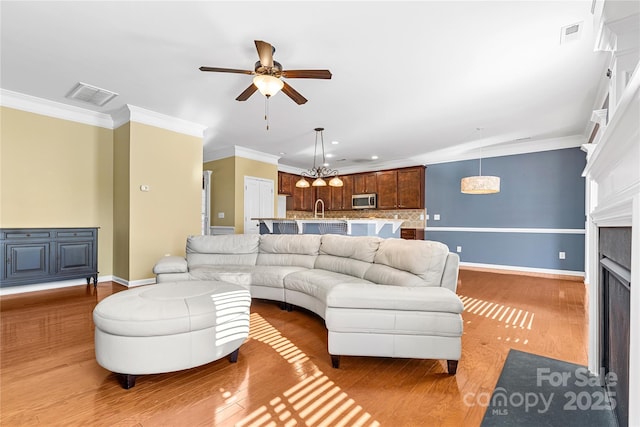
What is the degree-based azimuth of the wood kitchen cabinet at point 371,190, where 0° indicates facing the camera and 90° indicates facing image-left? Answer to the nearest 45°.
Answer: approximately 0°

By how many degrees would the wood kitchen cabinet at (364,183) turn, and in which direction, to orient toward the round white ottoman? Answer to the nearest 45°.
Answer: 0° — it already faces it

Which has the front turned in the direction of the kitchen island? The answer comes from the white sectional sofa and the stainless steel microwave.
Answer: the stainless steel microwave

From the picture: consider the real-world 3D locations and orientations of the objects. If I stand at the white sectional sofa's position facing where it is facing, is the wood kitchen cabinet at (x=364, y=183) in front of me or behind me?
behind

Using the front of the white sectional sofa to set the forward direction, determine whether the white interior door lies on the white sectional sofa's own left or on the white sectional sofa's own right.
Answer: on the white sectional sofa's own right

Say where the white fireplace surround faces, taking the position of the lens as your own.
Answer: facing to the left of the viewer

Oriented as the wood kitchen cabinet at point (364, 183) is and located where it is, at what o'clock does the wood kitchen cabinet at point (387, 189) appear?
the wood kitchen cabinet at point (387, 189) is roughly at 10 o'clock from the wood kitchen cabinet at point (364, 183).
